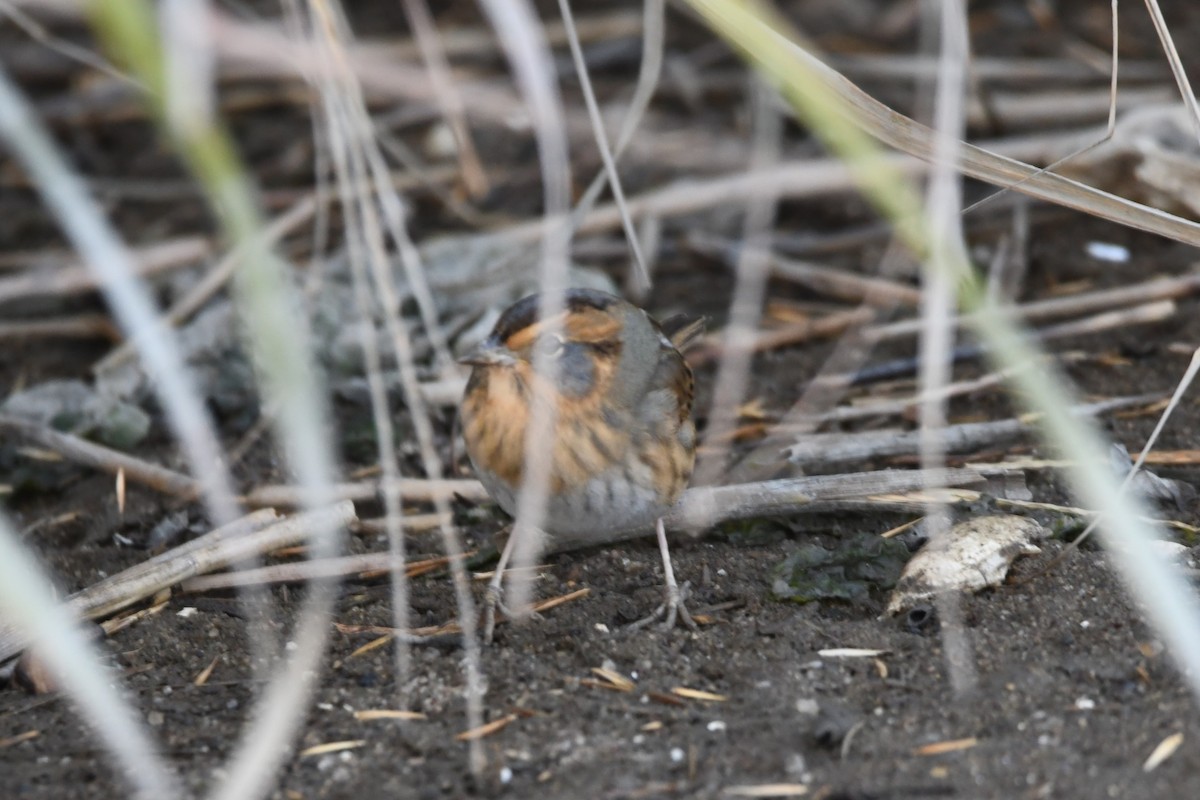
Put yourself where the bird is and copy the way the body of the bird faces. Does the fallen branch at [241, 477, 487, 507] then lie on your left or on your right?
on your right

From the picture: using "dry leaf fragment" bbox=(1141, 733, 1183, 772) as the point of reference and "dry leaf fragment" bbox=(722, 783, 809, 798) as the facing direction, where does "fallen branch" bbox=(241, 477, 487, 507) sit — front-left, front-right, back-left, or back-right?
front-right

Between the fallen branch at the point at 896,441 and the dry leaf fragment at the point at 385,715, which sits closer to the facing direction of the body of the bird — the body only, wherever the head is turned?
the dry leaf fragment

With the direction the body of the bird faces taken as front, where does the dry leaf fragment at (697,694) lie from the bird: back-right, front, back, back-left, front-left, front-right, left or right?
front-left

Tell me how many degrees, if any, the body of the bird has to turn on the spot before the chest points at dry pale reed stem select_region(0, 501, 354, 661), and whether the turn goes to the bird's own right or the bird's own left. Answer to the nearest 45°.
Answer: approximately 45° to the bird's own right

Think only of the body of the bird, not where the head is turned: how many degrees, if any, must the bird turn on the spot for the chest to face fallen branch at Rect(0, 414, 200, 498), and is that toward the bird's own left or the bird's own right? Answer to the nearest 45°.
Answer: approximately 90° to the bird's own right

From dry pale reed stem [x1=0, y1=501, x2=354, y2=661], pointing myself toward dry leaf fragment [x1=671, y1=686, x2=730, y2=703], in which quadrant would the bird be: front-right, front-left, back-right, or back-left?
front-left

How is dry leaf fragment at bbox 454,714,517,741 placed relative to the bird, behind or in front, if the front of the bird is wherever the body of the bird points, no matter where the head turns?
in front

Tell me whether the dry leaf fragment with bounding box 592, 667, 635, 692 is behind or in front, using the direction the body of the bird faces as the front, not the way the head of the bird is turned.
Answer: in front

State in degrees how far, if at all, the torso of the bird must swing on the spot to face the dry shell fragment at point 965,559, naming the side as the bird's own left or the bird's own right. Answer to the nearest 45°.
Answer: approximately 90° to the bird's own left

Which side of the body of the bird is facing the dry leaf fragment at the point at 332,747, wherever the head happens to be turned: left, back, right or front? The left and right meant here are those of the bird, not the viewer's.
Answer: front

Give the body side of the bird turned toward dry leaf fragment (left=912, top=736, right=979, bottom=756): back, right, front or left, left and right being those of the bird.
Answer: left
